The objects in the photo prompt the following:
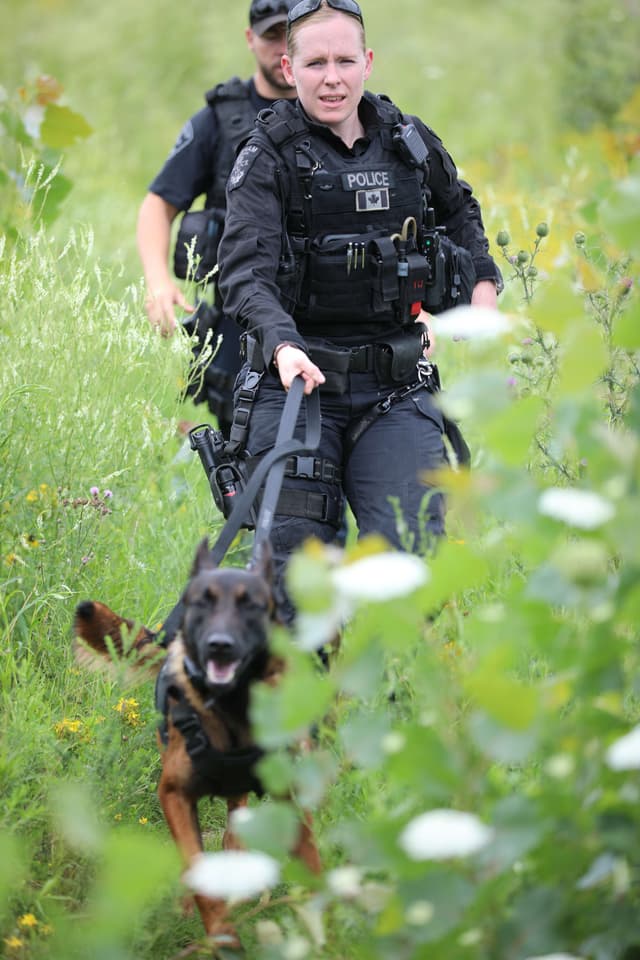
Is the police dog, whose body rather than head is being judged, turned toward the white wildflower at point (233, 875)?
yes

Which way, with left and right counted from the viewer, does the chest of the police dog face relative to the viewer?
facing the viewer

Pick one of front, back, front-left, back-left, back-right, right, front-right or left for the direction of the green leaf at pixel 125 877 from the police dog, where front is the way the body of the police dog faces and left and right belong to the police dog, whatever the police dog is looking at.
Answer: front
